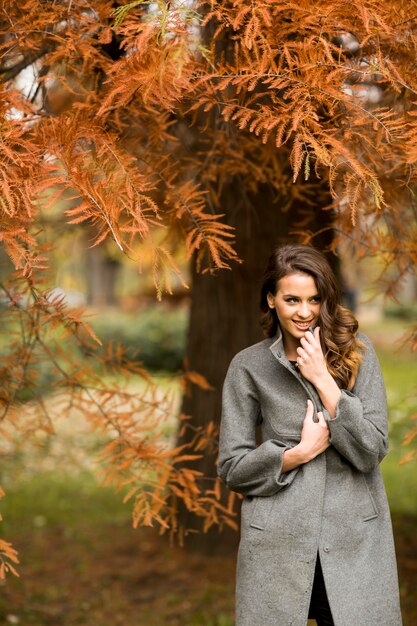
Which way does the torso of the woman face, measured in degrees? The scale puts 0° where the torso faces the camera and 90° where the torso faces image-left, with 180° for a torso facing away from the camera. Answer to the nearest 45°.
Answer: approximately 0°
